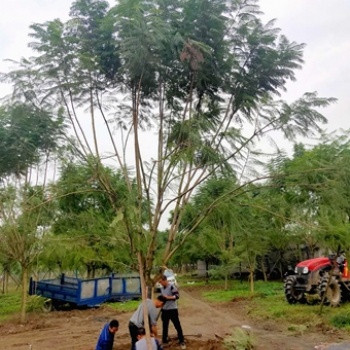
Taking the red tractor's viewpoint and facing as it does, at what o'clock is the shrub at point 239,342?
The shrub is roughly at 11 o'clock from the red tractor.

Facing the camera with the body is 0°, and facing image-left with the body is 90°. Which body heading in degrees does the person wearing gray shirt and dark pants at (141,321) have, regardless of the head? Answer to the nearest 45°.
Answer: approximately 270°

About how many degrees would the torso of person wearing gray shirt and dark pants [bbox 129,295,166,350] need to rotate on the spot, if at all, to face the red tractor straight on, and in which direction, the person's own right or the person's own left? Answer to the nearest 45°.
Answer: approximately 45° to the person's own left

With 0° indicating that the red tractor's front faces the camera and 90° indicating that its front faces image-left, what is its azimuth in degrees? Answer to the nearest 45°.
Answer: approximately 45°

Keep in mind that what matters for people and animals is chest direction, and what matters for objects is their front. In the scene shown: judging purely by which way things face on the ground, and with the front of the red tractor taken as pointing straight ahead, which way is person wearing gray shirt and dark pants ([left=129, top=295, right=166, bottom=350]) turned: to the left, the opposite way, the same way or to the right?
the opposite way

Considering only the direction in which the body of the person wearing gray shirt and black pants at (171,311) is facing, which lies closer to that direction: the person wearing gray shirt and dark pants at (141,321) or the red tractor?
the person wearing gray shirt and dark pants

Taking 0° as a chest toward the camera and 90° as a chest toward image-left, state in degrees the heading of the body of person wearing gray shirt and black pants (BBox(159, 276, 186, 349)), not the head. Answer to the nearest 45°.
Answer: approximately 45°

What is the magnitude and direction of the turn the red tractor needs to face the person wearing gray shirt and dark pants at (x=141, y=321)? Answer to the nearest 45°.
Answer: approximately 45° to its left

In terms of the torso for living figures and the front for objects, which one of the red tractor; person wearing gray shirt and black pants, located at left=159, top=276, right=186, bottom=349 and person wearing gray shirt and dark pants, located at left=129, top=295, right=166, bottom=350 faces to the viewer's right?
person wearing gray shirt and dark pants, located at left=129, top=295, right=166, bottom=350
